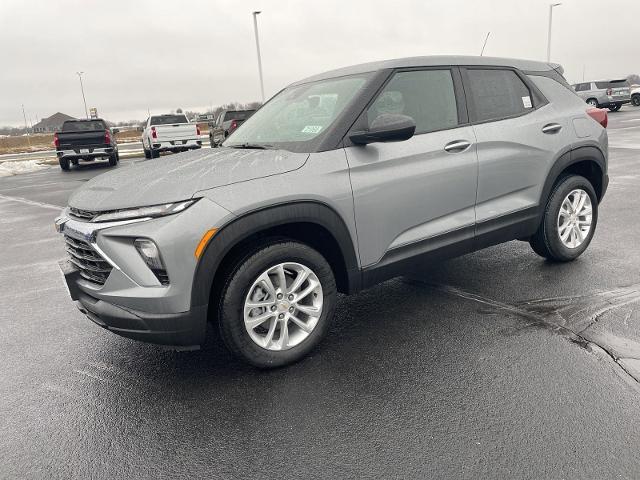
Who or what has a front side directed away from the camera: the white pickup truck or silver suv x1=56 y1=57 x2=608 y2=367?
the white pickup truck

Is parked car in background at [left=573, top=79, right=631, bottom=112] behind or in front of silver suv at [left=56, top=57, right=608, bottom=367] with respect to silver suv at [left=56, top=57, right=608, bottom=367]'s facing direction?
behind

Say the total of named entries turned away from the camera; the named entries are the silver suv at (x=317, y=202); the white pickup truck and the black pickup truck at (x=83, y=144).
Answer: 2

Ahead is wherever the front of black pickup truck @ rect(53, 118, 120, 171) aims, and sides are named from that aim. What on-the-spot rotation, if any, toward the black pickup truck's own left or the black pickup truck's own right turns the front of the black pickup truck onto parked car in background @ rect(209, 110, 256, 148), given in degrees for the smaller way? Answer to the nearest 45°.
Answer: approximately 90° to the black pickup truck's own right

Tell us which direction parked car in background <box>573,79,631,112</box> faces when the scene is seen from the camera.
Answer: facing away from the viewer and to the left of the viewer

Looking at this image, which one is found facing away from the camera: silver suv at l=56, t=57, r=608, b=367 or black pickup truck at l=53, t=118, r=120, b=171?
the black pickup truck

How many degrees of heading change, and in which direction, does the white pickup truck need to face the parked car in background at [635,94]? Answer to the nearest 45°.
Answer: approximately 90° to its right

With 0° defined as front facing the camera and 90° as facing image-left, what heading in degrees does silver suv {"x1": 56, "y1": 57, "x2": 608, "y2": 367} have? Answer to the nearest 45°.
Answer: approximately 45°

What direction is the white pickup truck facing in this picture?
away from the camera

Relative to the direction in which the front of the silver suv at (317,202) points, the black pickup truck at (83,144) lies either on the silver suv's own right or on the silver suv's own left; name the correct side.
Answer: on the silver suv's own right

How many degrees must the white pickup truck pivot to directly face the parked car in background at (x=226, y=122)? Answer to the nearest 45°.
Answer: approximately 45° to its right

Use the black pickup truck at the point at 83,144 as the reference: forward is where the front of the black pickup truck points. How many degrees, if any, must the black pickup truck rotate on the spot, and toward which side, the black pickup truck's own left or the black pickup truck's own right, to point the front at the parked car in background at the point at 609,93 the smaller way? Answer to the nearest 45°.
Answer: approximately 90° to the black pickup truck's own right

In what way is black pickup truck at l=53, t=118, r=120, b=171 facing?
away from the camera

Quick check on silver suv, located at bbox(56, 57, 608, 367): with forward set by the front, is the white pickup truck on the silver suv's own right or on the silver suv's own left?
on the silver suv's own right
